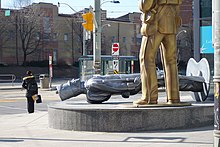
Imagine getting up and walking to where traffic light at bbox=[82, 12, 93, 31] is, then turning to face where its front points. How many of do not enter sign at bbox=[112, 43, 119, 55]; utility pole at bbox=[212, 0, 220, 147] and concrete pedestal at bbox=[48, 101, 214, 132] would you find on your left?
2

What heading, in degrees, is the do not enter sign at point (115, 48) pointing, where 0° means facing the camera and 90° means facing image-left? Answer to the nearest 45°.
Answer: approximately 0°

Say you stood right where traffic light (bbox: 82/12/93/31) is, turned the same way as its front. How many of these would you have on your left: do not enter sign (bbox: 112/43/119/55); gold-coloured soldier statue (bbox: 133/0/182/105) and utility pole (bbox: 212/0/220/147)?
2

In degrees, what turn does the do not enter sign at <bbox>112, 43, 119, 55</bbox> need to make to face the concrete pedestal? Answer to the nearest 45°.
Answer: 0° — it already faces it

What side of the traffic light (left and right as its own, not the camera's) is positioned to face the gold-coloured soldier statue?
left
